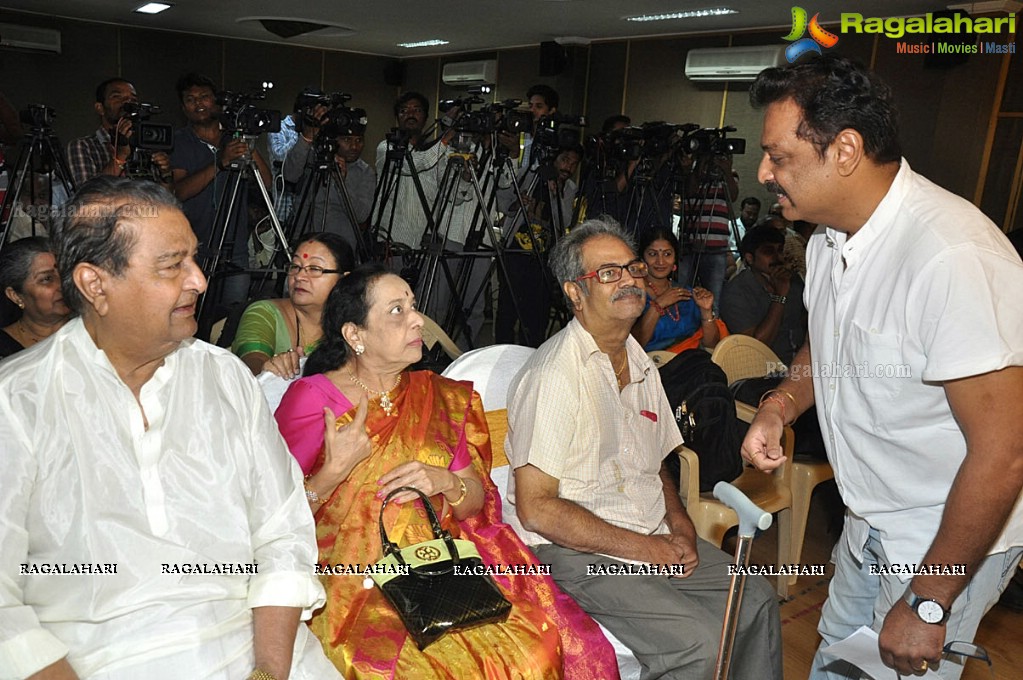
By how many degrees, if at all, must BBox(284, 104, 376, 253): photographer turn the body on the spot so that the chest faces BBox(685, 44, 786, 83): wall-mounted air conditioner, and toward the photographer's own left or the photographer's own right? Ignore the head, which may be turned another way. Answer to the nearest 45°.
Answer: approximately 135° to the photographer's own left

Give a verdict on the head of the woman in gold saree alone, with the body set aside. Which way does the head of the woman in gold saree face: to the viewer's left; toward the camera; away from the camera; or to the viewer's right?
to the viewer's right

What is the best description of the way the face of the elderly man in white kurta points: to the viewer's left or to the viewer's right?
to the viewer's right

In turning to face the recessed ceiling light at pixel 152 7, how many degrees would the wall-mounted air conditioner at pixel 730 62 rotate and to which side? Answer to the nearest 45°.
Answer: approximately 90° to its right

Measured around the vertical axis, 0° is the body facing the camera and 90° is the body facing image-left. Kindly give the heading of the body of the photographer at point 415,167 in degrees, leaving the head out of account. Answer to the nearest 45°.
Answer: approximately 0°

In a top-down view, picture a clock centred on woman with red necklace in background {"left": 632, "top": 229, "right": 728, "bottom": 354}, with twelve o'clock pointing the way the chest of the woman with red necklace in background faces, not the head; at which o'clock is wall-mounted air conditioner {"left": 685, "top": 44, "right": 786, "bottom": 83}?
The wall-mounted air conditioner is roughly at 6 o'clock from the woman with red necklace in background.

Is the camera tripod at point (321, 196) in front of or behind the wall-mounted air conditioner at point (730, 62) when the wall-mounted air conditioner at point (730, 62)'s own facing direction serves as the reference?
in front

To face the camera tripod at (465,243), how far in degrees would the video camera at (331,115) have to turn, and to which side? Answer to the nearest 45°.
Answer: approximately 90° to its left
